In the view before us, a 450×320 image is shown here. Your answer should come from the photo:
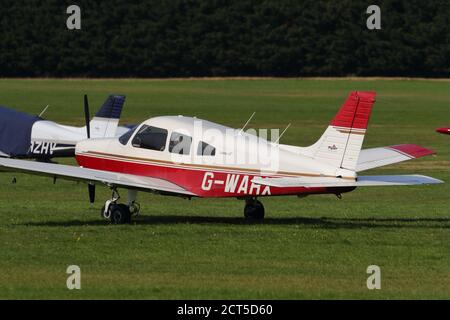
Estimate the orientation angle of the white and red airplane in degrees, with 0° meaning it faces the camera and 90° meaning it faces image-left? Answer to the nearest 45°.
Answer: approximately 135°
